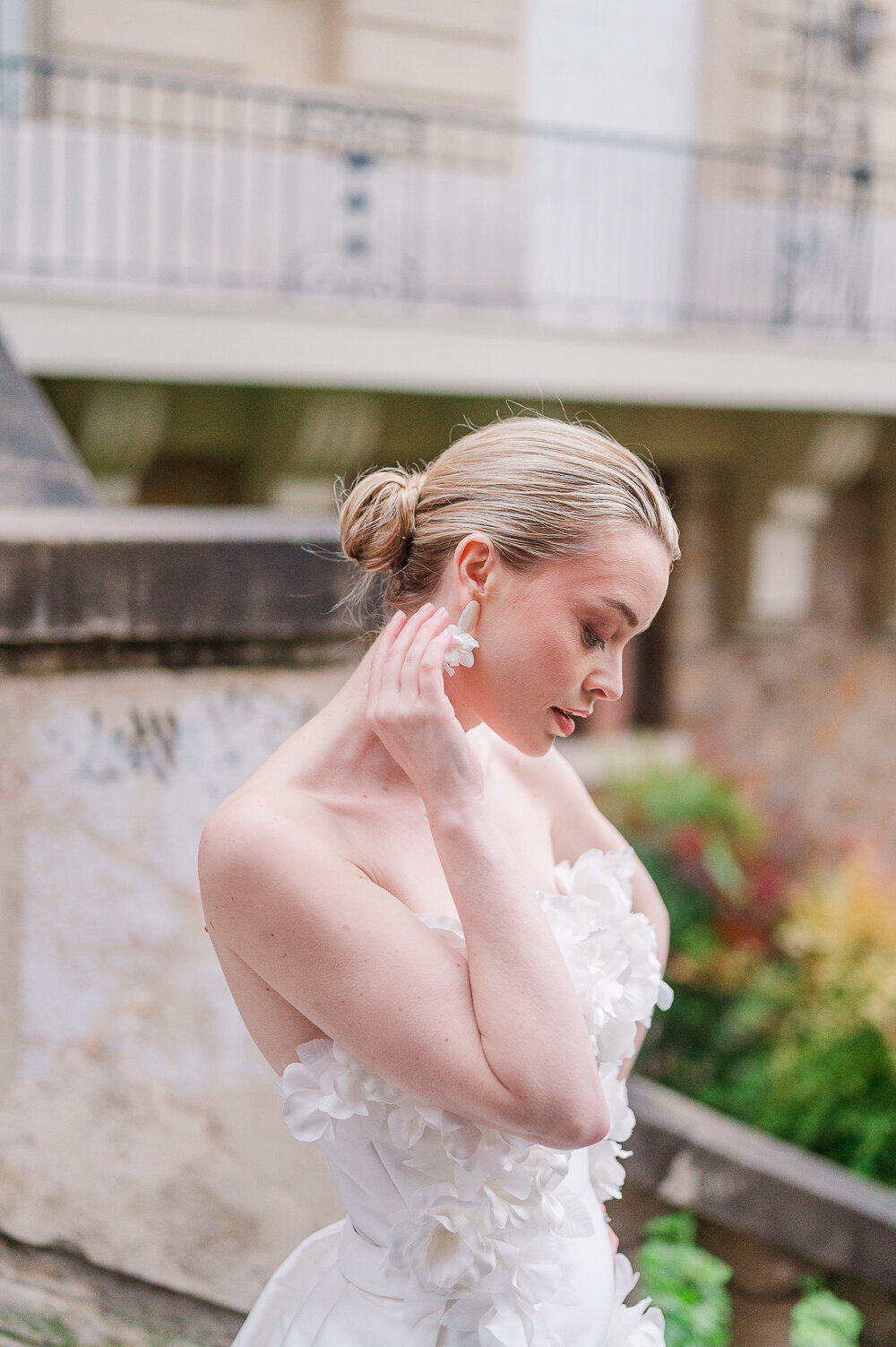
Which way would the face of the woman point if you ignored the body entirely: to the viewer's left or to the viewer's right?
to the viewer's right

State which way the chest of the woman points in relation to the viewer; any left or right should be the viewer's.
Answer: facing the viewer and to the right of the viewer

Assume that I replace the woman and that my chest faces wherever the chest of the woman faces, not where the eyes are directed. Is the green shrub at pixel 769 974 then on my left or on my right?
on my left

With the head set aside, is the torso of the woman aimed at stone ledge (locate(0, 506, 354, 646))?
no

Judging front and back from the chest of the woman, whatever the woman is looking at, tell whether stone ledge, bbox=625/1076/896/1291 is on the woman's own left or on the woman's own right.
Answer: on the woman's own left
